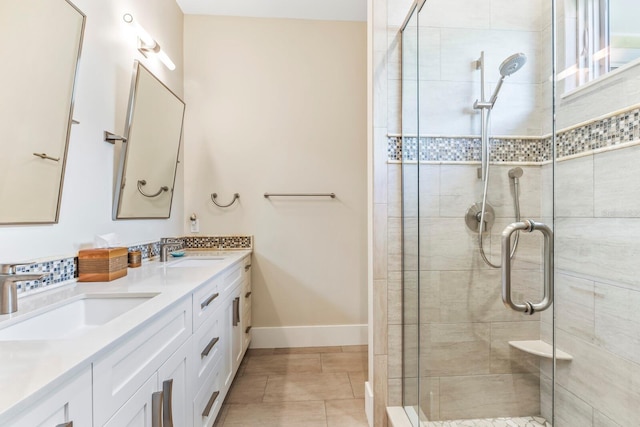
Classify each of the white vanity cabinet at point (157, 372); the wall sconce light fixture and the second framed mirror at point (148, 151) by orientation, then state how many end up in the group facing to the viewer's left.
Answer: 0

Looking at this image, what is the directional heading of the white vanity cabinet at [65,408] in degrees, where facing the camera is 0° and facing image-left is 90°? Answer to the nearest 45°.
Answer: approximately 315°

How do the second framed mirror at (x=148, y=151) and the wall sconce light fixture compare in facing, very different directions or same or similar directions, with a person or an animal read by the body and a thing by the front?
same or similar directions

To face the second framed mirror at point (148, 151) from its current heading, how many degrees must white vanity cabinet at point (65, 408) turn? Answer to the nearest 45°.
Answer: approximately 135° to its left

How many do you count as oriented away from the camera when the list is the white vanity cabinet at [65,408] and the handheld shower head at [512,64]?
0

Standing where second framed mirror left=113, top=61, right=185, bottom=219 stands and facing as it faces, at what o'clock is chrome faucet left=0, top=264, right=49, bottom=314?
The chrome faucet is roughly at 2 o'clock from the second framed mirror.

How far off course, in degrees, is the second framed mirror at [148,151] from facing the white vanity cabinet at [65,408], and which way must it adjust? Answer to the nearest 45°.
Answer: approximately 45° to its right

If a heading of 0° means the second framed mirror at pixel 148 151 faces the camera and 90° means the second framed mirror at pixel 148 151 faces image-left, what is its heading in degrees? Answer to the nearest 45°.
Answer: approximately 315°

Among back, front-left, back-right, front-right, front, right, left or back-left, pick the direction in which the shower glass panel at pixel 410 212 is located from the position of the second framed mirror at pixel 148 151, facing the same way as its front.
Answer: front

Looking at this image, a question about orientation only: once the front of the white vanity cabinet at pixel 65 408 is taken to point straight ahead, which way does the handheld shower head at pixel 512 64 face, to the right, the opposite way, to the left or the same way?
to the right

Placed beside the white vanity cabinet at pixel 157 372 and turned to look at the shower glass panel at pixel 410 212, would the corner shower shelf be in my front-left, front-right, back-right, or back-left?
front-right

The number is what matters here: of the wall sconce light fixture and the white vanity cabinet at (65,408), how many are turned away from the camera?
0

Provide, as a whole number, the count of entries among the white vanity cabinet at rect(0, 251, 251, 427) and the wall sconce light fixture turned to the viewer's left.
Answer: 0

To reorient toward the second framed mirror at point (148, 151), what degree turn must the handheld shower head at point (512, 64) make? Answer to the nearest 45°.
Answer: approximately 135° to its right

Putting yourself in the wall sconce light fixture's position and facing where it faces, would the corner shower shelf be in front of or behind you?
in front
